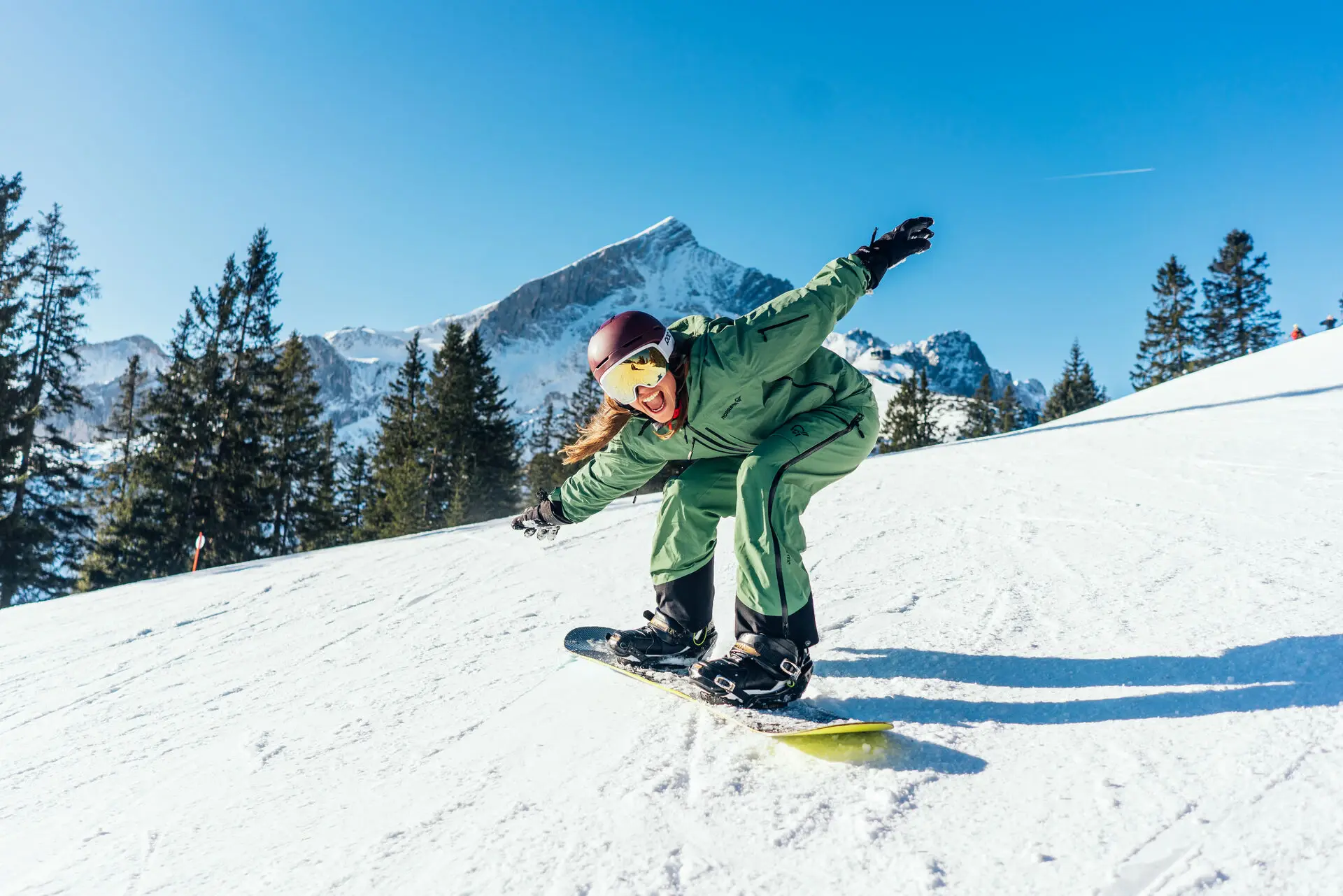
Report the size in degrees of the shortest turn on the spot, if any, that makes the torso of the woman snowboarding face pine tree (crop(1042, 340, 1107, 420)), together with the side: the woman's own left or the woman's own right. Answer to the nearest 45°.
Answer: approximately 180°

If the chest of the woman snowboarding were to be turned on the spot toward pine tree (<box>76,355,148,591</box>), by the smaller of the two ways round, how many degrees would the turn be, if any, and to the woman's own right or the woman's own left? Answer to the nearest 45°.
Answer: approximately 90° to the woman's own right

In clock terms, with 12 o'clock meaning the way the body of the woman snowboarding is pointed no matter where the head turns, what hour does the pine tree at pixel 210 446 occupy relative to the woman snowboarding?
The pine tree is roughly at 3 o'clock from the woman snowboarding.

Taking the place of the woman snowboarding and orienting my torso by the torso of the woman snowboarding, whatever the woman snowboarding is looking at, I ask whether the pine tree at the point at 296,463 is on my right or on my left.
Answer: on my right

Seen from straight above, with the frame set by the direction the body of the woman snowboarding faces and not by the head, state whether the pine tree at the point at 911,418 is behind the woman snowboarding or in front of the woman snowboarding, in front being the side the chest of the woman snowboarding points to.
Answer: behind

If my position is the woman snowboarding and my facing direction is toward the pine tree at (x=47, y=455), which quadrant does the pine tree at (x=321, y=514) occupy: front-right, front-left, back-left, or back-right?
front-right

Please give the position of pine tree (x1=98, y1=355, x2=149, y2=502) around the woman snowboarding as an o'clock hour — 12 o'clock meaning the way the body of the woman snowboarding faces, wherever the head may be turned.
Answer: The pine tree is roughly at 3 o'clock from the woman snowboarding.

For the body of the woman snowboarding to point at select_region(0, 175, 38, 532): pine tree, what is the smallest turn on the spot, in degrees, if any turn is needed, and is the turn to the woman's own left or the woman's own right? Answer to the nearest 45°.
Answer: approximately 90° to the woman's own right

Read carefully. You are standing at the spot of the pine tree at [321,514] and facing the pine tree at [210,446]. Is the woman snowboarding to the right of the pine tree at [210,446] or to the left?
left
